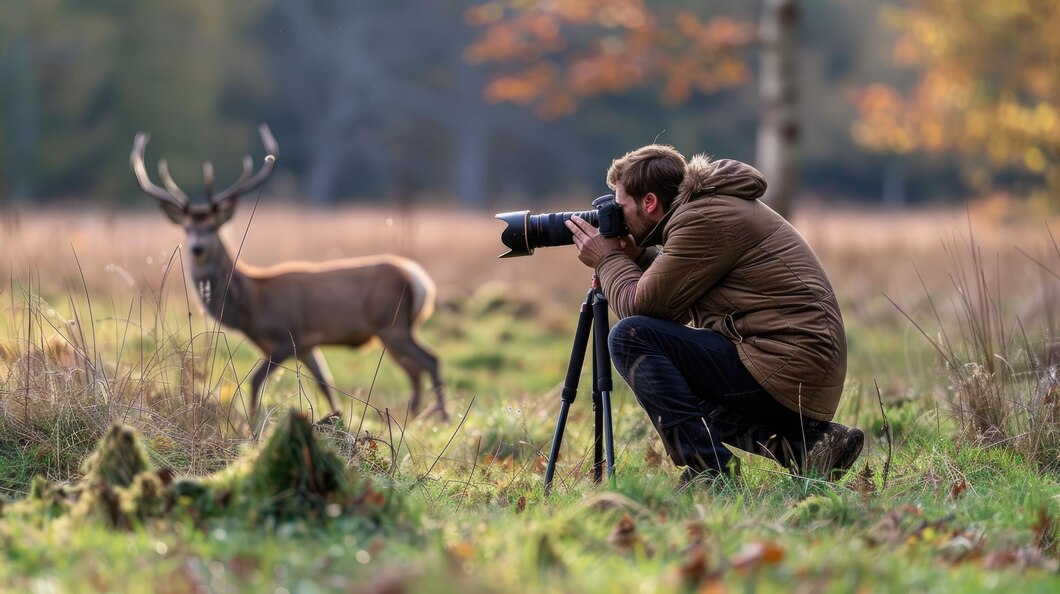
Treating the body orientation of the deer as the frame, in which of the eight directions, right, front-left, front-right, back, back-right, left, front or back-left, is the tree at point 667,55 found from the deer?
back-right

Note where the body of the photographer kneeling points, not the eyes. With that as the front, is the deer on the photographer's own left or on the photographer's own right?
on the photographer's own right

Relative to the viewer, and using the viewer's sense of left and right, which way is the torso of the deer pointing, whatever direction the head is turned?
facing to the left of the viewer

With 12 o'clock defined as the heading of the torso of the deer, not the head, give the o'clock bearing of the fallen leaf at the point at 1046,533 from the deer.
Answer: The fallen leaf is roughly at 8 o'clock from the deer.

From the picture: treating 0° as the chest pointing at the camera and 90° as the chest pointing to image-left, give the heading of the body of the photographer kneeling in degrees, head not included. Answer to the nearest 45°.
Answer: approximately 90°

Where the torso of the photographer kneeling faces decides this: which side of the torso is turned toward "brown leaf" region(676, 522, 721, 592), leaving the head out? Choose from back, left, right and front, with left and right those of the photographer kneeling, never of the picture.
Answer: left

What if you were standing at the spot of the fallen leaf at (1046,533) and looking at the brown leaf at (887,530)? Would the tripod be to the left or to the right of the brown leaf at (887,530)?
right

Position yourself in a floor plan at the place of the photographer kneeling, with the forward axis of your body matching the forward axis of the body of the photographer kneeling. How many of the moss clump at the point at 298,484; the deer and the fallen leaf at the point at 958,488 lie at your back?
1

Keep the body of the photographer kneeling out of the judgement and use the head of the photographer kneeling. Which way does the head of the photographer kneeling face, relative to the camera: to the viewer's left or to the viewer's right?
to the viewer's left

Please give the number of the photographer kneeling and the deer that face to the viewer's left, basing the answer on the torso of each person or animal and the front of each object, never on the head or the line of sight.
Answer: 2

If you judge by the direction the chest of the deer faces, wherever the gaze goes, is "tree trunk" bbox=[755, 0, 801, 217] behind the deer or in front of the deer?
behind

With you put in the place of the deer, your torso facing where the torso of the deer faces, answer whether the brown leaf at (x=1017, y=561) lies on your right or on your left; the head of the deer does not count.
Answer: on your left

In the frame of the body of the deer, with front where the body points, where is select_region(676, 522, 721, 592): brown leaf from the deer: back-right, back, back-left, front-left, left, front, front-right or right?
left

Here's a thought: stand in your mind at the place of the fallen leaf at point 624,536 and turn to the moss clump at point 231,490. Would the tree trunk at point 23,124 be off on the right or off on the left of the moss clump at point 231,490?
right

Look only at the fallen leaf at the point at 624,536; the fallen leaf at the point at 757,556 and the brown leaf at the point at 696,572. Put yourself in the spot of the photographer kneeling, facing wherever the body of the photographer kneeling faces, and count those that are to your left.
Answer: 3
